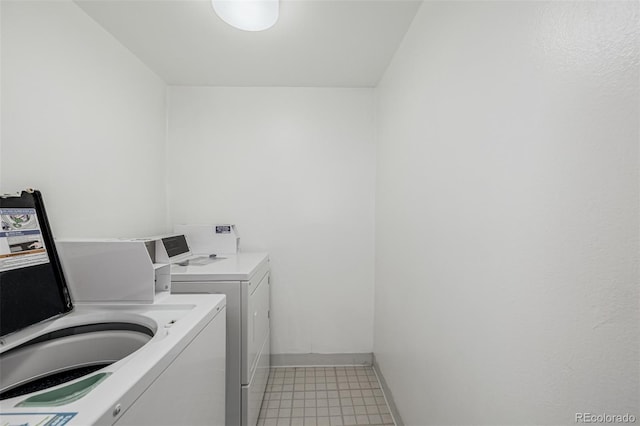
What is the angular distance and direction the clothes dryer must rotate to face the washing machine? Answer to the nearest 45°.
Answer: approximately 135° to its right

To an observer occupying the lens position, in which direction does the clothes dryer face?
facing to the right of the viewer
